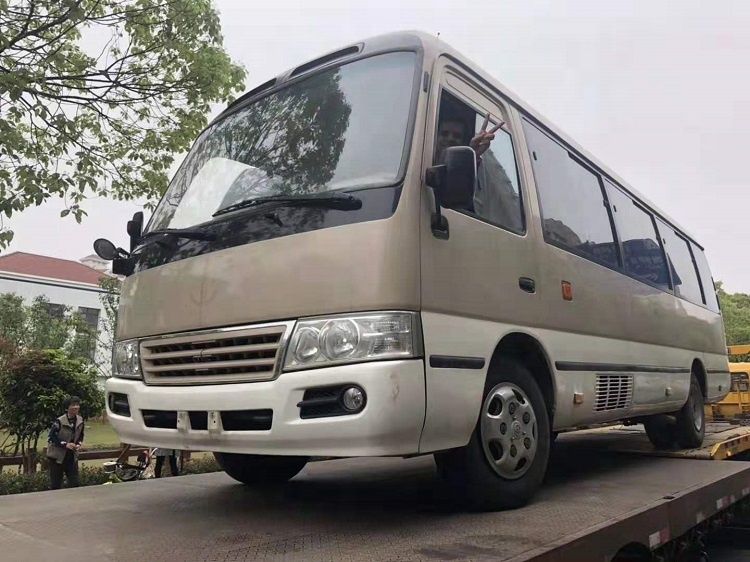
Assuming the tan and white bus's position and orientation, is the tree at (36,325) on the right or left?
on its right

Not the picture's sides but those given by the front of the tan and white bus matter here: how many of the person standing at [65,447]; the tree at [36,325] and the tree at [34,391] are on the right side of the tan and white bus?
3

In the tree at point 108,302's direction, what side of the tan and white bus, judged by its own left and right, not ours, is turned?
right

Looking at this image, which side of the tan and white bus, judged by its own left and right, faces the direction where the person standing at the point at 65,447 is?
right

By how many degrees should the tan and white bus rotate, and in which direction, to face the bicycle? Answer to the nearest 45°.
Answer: approximately 90° to its right

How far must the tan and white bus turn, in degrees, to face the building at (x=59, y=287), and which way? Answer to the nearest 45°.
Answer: approximately 90° to its right

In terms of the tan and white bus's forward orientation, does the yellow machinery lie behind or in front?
behind

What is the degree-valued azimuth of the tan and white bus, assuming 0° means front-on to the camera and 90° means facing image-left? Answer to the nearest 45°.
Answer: approximately 45°
